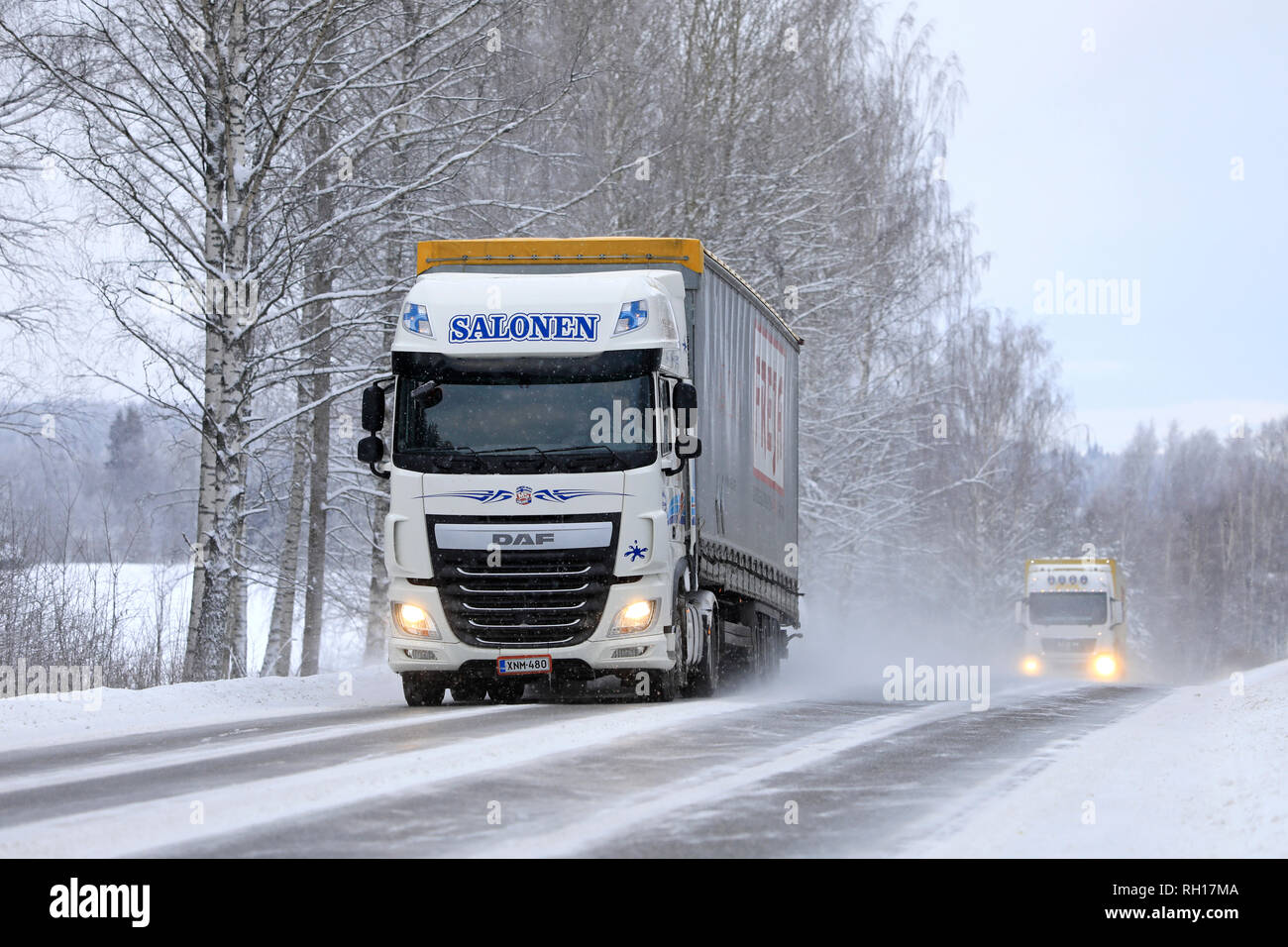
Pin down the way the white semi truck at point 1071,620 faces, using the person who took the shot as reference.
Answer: facing the viewer

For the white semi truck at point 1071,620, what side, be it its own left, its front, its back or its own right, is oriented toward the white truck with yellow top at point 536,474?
front

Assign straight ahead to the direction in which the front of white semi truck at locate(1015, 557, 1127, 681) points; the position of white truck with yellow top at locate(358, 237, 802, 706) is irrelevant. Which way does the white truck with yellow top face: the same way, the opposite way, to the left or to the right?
the same way

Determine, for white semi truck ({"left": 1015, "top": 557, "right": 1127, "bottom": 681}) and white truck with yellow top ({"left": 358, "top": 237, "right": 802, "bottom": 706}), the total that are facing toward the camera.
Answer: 2

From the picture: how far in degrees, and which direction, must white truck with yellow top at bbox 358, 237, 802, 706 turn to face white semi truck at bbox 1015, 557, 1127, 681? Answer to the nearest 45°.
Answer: approximately 135° to its left
